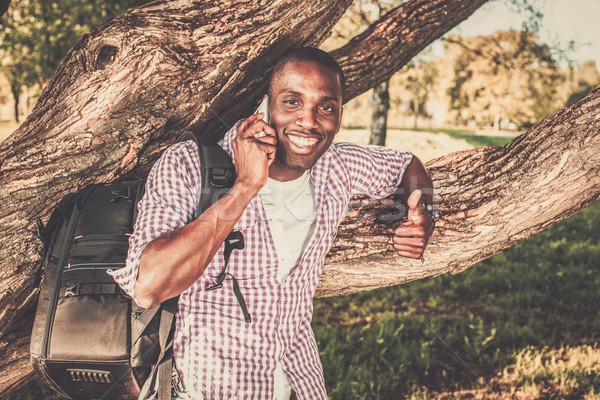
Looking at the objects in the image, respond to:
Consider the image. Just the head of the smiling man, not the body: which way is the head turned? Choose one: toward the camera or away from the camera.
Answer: toward the camera

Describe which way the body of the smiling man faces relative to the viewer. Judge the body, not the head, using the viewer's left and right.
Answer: facing the viewer and to the right of the viewer

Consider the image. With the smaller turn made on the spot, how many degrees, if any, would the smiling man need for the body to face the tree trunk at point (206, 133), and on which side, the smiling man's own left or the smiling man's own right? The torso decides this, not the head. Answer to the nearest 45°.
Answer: approximately 180°
